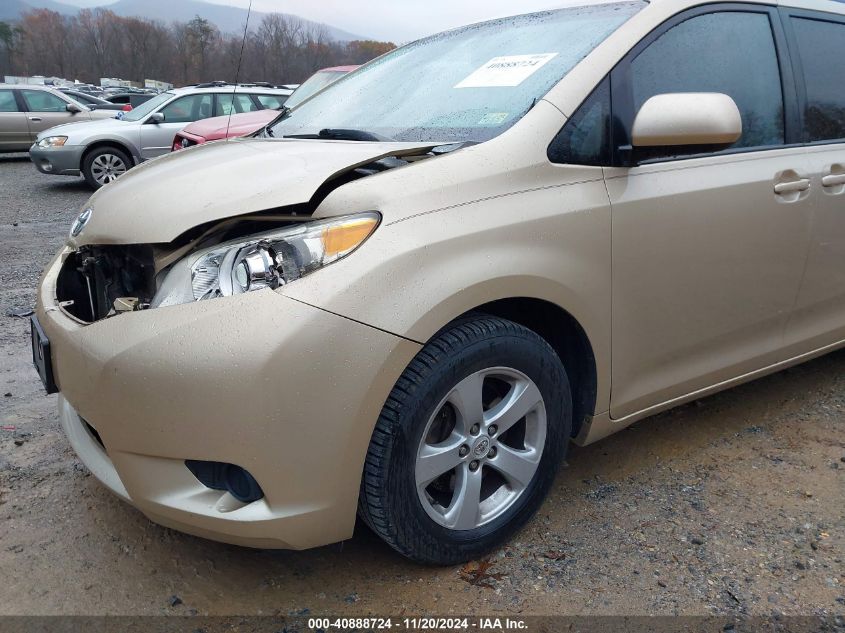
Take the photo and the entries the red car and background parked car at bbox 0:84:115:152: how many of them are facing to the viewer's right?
1

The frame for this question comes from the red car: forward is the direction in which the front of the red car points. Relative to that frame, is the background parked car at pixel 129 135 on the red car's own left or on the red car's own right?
on the red car's own right

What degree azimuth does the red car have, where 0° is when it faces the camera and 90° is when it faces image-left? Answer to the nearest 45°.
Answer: approximately 45°
